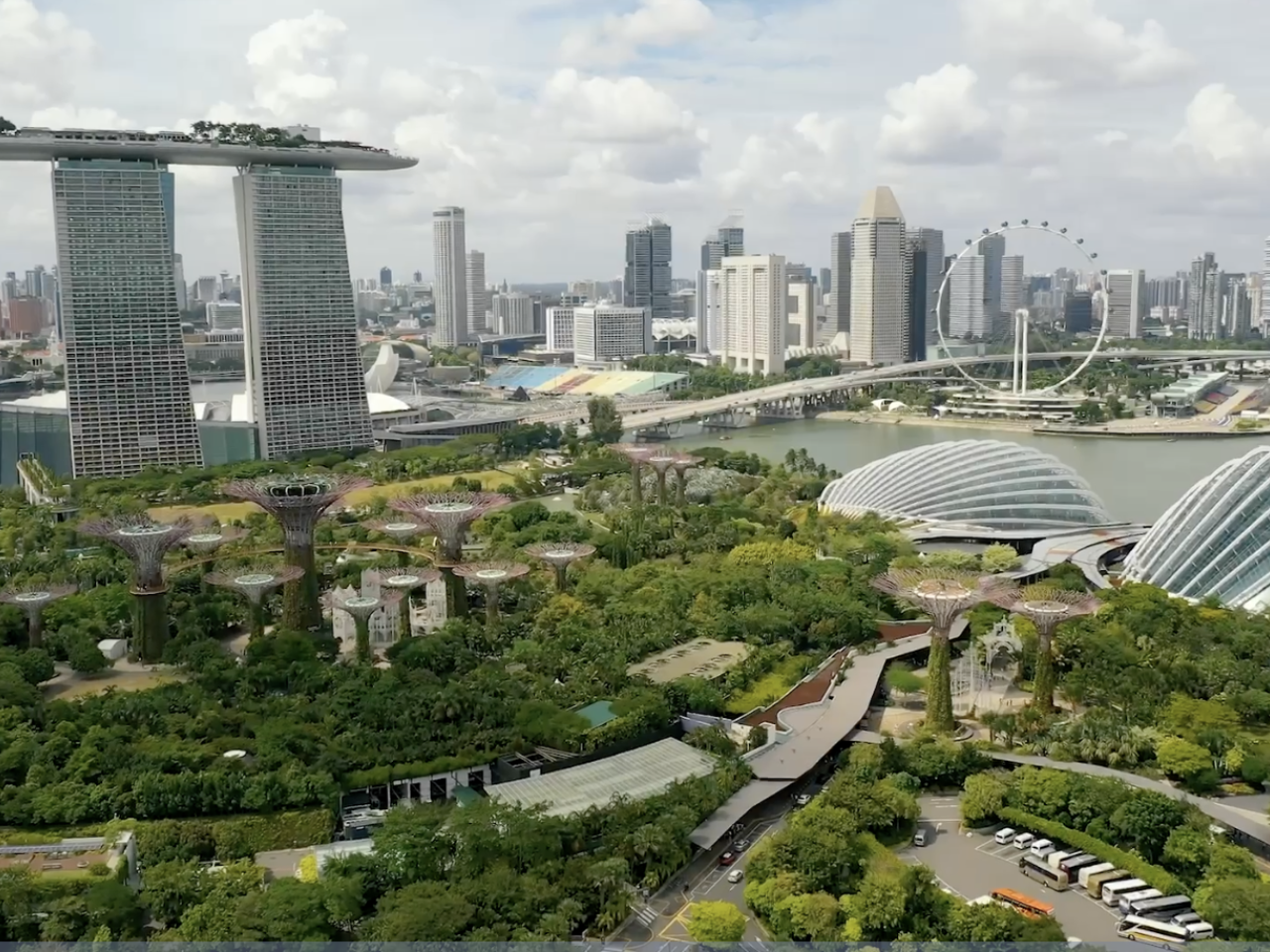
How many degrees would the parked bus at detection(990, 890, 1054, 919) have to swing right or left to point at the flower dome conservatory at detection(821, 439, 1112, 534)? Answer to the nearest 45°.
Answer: approximately 135° to its left

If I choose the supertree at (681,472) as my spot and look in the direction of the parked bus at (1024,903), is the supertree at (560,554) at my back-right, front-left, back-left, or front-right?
front-right

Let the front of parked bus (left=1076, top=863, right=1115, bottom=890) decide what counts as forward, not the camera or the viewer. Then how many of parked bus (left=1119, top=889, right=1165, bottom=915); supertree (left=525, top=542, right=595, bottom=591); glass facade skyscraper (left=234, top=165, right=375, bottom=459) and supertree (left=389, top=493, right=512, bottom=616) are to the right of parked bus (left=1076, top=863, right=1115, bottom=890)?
3

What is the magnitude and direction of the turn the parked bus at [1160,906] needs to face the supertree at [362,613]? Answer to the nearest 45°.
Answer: approximately 45° to its right

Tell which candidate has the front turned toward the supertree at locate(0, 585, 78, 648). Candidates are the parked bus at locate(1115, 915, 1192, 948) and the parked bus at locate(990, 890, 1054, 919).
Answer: the parked bus at locate(1115, 915, 1192, 948)

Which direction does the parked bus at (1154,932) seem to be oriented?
to the viewer's left

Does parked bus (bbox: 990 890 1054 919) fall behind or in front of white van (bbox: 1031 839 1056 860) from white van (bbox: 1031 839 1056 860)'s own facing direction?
in front
